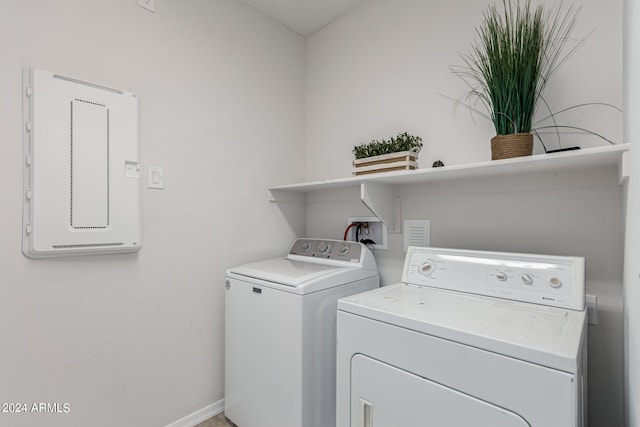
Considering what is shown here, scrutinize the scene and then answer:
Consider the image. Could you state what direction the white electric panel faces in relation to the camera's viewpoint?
facing the viewer and to the right of the viewer

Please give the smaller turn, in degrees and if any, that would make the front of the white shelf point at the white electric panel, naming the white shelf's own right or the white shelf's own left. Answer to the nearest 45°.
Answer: approximately 45° to the white shelf's own right

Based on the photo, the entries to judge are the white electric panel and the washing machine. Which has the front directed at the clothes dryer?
the white electric panel

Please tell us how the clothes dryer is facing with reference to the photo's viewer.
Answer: facing the viewer and to the left of the viewer

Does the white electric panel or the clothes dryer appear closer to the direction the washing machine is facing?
the white electric panel

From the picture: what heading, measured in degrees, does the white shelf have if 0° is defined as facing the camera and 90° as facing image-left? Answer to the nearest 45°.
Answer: approximately 45°

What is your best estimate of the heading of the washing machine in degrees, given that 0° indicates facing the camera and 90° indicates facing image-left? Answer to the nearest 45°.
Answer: approximately 45°
